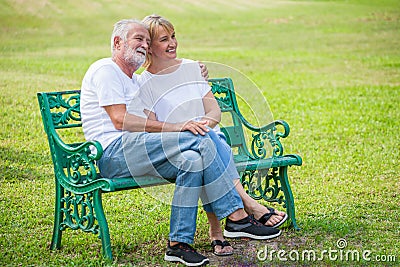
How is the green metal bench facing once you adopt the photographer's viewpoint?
facing the viewer and to the right of the viewer

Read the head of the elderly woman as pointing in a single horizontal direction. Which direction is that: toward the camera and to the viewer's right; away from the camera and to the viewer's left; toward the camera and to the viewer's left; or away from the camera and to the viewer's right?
toward the camera and to the viewer's right

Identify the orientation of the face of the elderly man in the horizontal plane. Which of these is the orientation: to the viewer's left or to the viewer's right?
to the viewer's right
